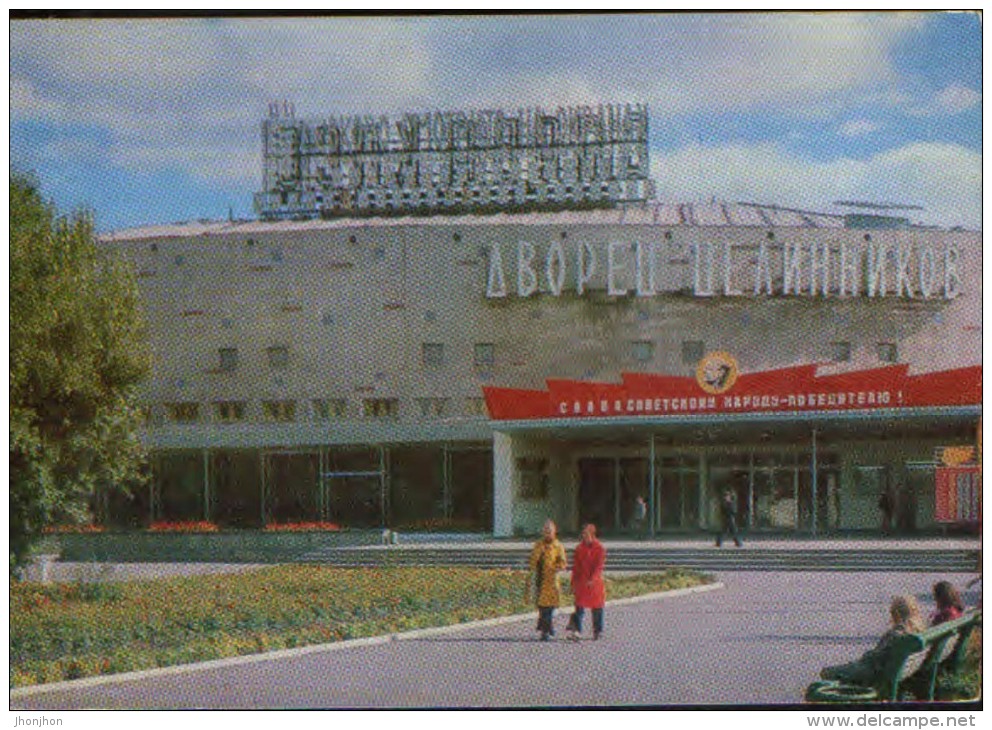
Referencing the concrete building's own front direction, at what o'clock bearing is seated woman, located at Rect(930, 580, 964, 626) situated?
The seated woman is roughly at 11 o'clock from the concrete building.

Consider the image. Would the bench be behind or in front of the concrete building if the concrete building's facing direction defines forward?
in front

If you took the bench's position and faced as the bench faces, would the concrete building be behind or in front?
in front

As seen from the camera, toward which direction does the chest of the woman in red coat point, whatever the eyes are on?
toward the camera

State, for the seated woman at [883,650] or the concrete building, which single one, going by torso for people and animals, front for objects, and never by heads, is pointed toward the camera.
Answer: the concrete building

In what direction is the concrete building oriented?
toward the camera

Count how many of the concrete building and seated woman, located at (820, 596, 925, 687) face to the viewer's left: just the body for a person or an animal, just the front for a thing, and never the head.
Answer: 1

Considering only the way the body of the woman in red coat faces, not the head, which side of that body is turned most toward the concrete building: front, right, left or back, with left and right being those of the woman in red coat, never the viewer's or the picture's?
back

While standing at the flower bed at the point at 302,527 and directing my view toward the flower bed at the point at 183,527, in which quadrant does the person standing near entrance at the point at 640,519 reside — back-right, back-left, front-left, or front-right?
back-left

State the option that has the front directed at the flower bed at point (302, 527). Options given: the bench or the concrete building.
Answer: the bench

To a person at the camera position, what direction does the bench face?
facing away from the viewer and to the left of the viewer

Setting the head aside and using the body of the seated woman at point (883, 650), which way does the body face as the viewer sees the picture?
to the viewer's left

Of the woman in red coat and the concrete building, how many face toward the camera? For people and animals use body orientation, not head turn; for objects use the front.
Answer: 2

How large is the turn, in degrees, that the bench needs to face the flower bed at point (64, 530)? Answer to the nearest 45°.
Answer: approximately 45° to its left
